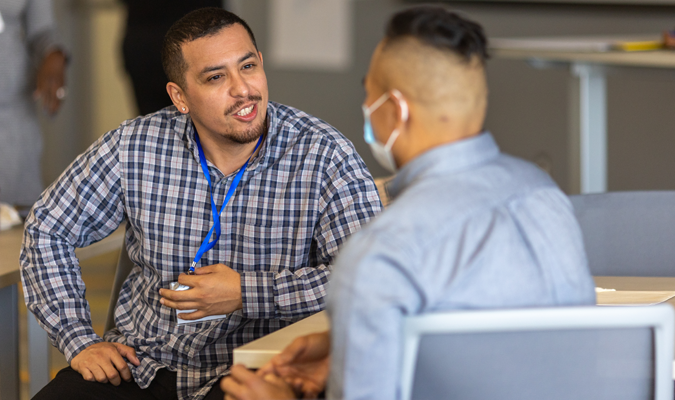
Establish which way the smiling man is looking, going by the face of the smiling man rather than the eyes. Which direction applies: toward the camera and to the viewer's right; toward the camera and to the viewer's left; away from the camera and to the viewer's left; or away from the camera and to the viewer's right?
toward the camera and to the viewer's right

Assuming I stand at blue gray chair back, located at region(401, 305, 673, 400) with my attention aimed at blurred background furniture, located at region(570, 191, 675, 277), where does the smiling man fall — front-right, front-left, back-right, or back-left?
front-left

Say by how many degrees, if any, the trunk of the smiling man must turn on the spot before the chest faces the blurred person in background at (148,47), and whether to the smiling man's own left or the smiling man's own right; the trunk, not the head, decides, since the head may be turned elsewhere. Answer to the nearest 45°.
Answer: approximately 180°

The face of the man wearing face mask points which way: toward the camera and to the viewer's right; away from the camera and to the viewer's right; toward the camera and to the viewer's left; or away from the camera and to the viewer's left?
away from the camera and to the viewer's left

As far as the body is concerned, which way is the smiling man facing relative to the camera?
toward the camera

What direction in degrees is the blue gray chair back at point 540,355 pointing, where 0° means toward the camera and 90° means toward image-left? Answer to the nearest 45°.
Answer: approximately 180°

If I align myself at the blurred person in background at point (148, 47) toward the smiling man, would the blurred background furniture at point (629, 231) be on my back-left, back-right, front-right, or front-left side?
front-left

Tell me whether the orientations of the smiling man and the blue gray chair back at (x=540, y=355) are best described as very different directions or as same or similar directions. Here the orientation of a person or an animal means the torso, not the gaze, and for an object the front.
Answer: very different directions

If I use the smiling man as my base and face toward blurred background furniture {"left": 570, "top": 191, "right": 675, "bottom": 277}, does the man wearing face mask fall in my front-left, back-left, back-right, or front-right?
front-right

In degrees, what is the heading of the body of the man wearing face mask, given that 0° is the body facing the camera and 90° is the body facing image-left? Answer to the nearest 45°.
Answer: approximately 135°

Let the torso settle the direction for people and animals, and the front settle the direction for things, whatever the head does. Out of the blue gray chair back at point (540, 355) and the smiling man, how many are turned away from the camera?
1

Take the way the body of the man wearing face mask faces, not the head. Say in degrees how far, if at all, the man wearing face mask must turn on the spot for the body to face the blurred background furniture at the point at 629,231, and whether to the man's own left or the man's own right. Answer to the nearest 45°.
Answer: approximately 90° to the man's own right

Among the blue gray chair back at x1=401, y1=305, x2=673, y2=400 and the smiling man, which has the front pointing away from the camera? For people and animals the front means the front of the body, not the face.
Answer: the blue gray chair back

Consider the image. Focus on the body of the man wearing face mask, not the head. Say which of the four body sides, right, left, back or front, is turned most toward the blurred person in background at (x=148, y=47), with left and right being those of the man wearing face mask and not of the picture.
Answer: front

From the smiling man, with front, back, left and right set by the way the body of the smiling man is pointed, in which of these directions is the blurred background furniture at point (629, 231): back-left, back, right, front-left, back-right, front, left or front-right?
left

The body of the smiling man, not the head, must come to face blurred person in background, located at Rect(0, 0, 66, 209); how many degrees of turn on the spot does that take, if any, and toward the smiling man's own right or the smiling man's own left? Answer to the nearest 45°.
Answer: approximately 180°
